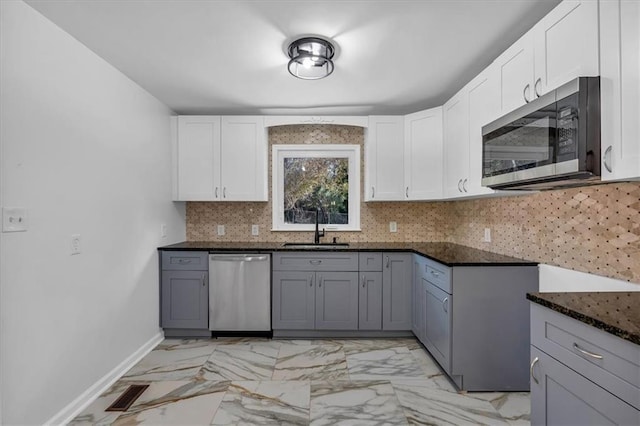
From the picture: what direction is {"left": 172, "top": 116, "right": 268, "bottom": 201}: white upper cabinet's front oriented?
toward the camera

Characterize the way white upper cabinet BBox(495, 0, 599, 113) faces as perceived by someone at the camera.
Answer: facing the viewer and to the left of the viewer

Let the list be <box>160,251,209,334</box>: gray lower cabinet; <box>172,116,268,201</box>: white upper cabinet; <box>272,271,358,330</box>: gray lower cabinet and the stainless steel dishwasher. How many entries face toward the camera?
4

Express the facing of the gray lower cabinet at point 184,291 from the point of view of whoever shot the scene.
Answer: facing the viewer

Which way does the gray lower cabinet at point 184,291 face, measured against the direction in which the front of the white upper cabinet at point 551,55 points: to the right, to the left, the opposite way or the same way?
to the left

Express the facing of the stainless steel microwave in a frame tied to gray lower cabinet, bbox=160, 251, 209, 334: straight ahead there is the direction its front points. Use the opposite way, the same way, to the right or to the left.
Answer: to the right

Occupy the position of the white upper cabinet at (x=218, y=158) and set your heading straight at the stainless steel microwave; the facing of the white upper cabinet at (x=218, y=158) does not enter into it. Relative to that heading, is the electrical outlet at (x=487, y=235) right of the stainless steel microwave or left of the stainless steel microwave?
left

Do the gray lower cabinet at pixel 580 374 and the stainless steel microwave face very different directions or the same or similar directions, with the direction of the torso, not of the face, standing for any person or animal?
same or similar directions

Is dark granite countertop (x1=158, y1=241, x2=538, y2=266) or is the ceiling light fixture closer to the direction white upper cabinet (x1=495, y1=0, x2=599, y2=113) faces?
the ceiling light fixture

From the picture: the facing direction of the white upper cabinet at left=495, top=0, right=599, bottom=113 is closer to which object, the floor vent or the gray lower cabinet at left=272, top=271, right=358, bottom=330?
the floor vent

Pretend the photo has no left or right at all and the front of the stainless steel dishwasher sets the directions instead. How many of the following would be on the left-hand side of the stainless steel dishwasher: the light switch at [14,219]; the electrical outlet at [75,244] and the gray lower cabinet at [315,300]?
1
